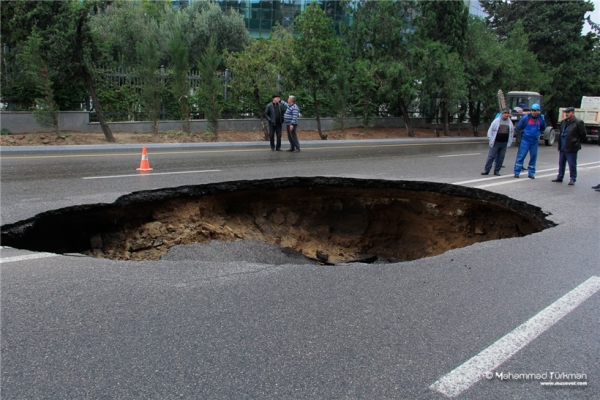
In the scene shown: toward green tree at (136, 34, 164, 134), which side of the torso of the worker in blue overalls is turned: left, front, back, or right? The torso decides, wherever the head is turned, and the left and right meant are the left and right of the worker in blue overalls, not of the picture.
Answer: right

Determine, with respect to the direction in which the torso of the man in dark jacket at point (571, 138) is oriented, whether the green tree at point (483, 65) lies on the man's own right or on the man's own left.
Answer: on the man's own right

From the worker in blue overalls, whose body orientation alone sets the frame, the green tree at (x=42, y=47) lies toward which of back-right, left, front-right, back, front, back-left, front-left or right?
right

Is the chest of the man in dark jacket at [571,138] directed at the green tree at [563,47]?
no

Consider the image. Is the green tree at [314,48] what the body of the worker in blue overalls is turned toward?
no

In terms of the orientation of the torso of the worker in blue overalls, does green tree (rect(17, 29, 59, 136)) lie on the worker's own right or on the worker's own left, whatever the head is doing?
on the worker's own right

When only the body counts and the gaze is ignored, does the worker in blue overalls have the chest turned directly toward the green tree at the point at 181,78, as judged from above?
no

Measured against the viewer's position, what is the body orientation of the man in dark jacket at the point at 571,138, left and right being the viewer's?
facing the viewer and to the left of the viewer

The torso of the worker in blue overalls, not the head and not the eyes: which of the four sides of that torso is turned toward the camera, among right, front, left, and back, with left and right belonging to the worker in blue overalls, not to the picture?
front

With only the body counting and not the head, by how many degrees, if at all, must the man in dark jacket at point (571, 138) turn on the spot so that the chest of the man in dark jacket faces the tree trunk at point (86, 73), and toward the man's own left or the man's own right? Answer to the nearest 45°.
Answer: approximately 45° to the man's own right

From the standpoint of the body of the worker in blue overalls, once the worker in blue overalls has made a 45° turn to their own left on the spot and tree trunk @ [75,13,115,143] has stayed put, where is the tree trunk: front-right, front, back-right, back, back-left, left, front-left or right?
back-right

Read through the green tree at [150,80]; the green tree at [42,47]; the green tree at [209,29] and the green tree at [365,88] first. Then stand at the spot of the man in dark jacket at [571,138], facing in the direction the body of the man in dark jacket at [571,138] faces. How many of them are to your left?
0

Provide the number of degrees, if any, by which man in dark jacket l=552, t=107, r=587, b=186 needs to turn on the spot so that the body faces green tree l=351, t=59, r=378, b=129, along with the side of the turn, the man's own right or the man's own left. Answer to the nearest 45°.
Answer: approximately 90° to the man's own right

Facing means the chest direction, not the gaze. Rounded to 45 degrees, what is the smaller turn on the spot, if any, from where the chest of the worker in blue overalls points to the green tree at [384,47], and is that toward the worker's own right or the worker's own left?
approximately 135° to the worker's own right

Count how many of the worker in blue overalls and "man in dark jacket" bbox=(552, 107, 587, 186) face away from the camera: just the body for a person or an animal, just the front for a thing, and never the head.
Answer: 0

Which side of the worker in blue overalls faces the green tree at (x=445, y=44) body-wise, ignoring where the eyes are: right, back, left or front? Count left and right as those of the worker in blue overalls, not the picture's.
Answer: back

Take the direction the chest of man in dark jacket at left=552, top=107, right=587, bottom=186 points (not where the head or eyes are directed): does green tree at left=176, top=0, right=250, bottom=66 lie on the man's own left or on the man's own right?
on the man's own right

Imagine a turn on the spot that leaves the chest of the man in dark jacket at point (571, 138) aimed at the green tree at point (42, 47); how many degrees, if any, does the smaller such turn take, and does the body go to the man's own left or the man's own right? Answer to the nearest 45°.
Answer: approximately 45° to the man's own right
